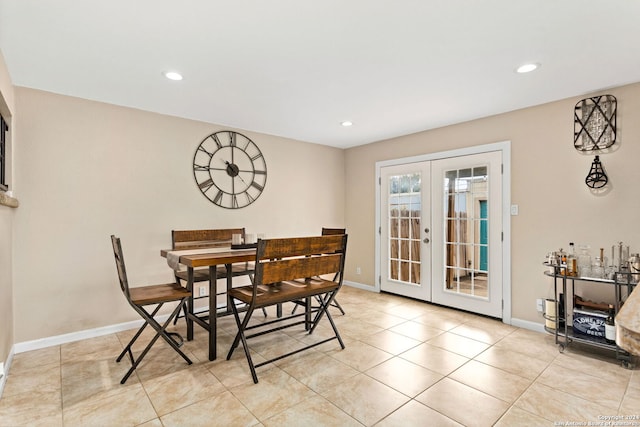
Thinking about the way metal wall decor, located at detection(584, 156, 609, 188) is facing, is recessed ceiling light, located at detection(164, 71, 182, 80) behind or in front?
in front

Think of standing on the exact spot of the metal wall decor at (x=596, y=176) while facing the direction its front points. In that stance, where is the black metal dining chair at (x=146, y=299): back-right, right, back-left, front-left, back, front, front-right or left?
front-right

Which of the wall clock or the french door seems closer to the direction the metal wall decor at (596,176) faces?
the wall clock

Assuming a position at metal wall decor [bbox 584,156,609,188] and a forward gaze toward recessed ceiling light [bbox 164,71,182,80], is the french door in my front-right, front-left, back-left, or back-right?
front-right

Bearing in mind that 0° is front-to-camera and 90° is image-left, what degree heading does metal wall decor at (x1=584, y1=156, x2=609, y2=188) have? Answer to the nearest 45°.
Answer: approximately 0°

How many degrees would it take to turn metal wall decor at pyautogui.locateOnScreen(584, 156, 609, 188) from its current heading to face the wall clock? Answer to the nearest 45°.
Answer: approximately 45° to its right

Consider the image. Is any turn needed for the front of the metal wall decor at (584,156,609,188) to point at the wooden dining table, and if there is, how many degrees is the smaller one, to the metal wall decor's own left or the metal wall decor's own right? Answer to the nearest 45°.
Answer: approximately 45° to the metal wall decor's own right

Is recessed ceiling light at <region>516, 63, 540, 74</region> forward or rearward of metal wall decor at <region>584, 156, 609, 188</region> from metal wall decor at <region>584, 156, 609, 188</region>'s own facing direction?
forward

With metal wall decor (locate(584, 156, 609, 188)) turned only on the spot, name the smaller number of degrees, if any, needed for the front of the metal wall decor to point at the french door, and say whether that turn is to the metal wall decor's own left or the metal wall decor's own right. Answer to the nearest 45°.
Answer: approximately 90° to the metal wall decor's own right

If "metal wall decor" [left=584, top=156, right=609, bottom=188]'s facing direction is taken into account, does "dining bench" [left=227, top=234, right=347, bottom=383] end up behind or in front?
in front

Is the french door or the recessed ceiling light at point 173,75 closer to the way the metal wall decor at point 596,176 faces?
the recessed ceiling light
